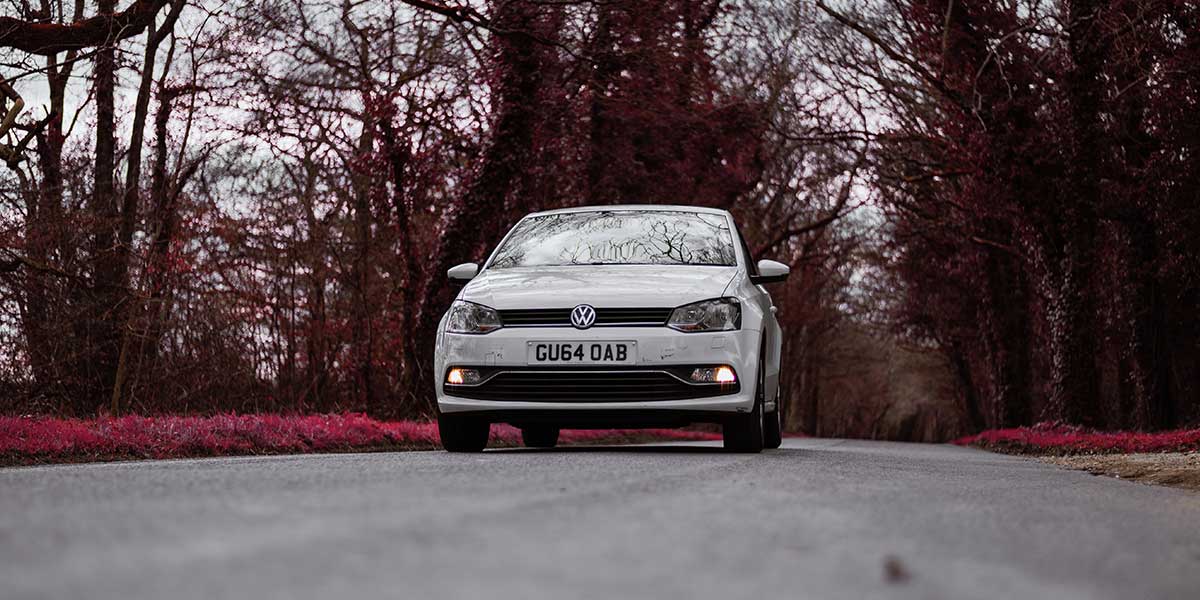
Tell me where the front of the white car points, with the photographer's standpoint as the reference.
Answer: facing the viewer
